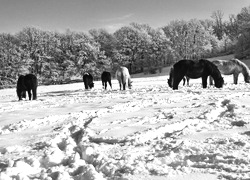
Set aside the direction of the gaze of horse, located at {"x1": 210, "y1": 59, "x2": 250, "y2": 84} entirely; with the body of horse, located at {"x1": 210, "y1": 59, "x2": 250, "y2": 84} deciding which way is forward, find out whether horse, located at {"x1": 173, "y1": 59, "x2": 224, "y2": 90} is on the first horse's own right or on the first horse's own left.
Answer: on the first horse's own right

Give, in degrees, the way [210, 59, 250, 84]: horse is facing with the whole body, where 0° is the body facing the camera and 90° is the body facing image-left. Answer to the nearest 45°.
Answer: approximately 270°

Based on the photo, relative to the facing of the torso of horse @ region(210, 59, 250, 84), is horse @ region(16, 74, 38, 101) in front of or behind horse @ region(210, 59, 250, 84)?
behind

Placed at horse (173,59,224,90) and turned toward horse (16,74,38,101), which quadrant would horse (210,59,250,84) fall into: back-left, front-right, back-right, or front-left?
back-right

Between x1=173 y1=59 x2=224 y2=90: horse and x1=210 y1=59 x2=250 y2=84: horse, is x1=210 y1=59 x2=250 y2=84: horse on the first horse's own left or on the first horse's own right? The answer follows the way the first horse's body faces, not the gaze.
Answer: on the first horse's own left
